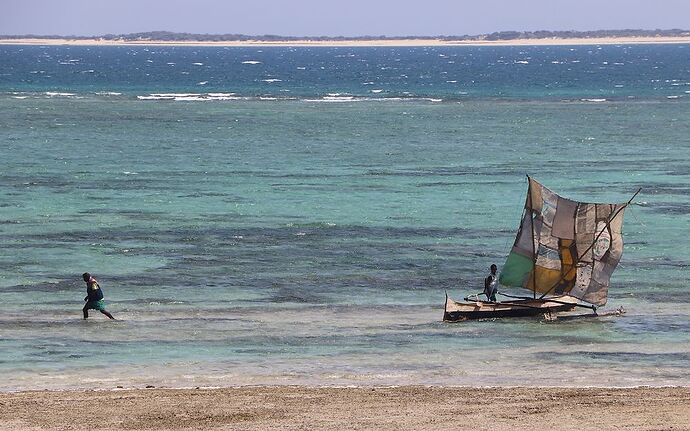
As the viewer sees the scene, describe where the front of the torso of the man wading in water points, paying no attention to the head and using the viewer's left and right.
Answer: facing to the left of the viewer

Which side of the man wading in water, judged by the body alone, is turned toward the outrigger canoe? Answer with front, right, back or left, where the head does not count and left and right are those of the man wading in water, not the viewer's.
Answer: back

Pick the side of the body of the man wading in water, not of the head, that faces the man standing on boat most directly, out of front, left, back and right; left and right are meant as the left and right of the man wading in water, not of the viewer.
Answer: back
